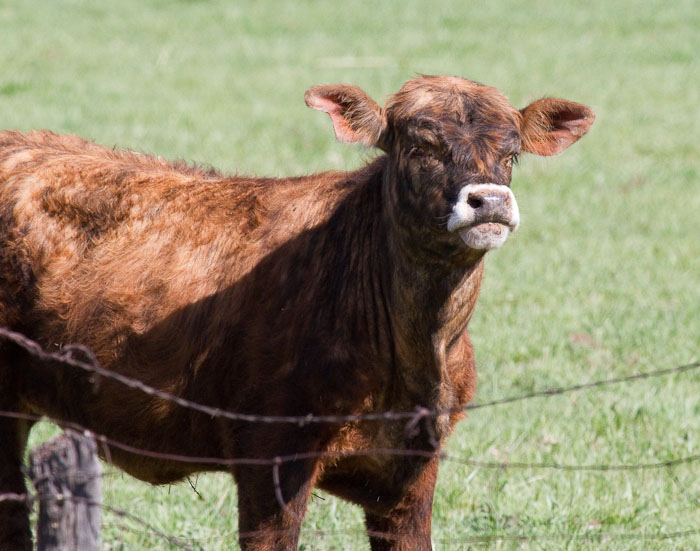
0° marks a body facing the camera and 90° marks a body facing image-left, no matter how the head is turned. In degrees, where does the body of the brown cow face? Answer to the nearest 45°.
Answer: approximately 315°
